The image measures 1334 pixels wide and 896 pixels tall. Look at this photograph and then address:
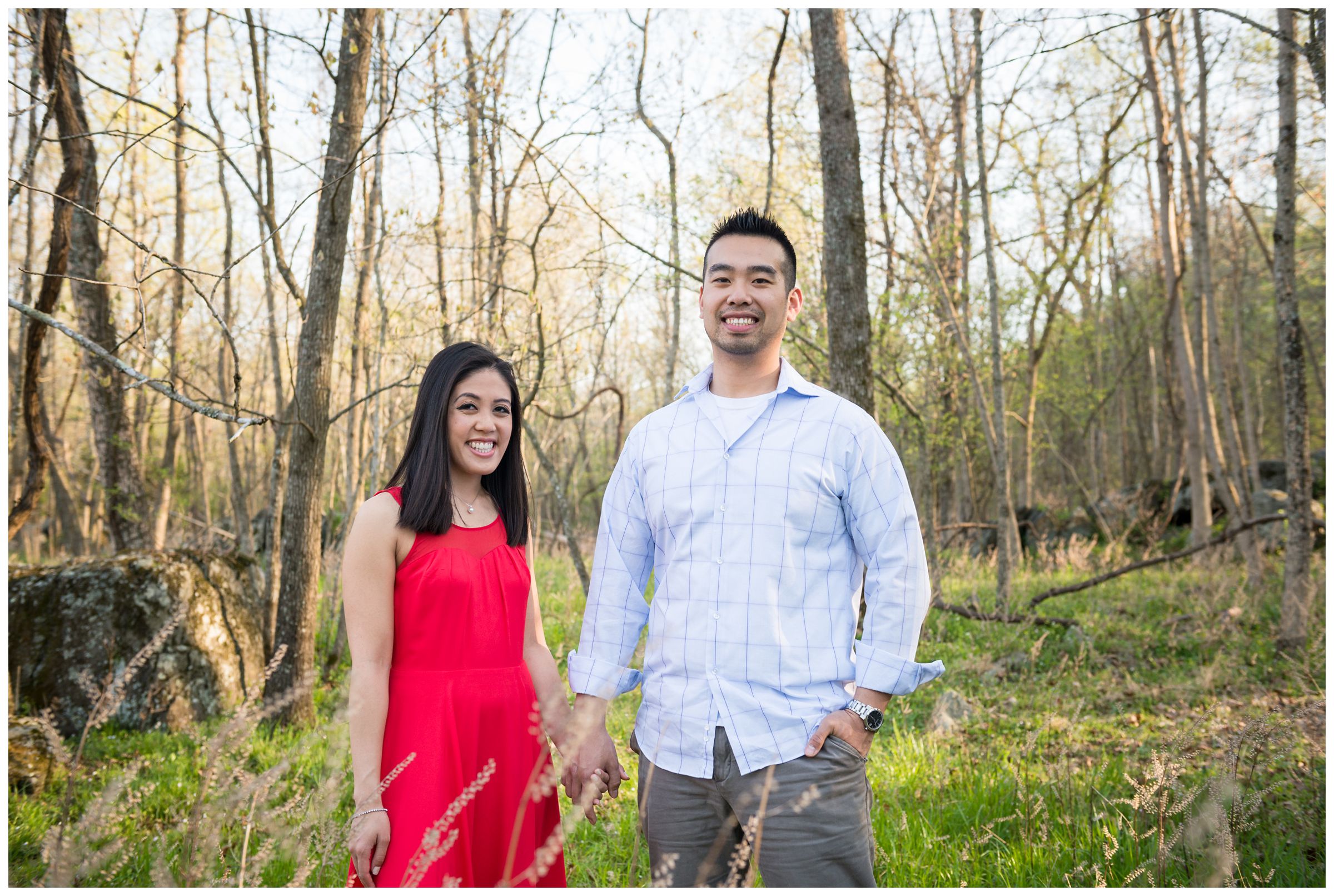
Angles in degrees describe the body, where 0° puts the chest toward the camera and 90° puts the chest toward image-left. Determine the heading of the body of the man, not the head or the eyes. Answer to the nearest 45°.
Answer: approximately 0°

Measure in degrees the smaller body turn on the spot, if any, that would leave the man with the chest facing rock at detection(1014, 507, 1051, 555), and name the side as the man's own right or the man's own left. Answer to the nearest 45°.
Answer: approximately 180°

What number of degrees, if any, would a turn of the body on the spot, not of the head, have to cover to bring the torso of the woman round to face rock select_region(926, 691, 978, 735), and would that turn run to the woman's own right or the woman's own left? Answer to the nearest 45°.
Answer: approximately 90° to the woman's own left

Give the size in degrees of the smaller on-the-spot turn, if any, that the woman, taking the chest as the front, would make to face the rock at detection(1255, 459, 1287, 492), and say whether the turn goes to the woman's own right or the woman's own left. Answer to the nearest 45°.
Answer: approximately 90° to the woman's own left

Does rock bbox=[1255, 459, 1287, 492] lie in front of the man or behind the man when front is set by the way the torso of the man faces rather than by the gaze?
behind

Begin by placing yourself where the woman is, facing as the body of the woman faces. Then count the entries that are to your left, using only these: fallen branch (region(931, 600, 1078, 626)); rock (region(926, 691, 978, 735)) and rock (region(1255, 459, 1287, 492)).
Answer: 3

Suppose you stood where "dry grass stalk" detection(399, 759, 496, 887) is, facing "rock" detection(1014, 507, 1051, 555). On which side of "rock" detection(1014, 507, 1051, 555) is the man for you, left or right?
right

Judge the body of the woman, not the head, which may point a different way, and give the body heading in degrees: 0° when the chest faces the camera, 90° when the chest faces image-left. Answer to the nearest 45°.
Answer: approximately 315°

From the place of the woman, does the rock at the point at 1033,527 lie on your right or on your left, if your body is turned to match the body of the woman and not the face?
on your left

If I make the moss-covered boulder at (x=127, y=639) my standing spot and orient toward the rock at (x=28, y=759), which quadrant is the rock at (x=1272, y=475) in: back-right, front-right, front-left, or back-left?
back-left
